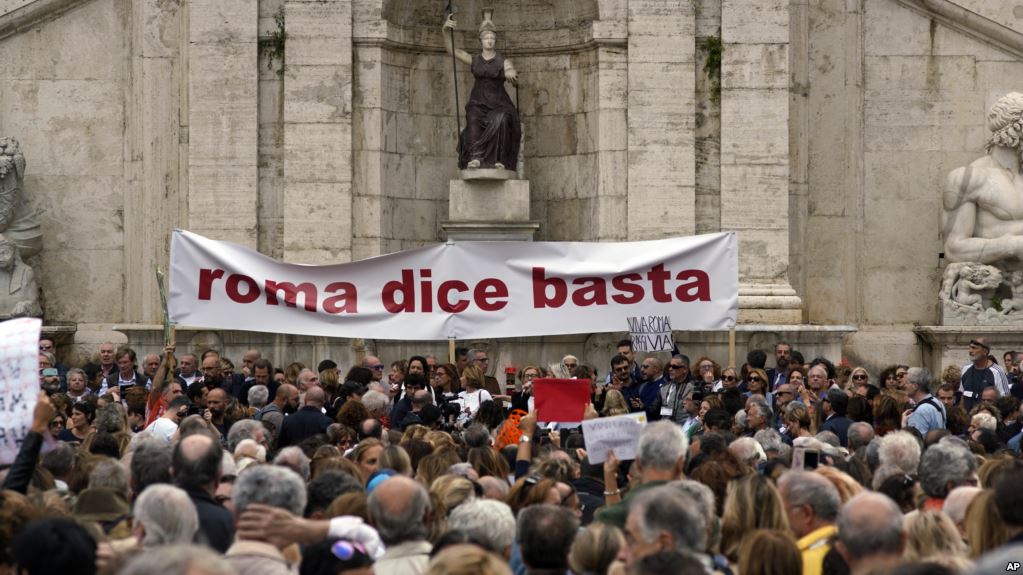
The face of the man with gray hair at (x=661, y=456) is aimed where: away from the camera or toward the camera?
away from the camera

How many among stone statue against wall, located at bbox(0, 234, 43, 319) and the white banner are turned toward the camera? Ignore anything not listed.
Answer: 2

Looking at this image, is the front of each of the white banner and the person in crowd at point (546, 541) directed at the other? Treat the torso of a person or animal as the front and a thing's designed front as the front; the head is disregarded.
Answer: yes

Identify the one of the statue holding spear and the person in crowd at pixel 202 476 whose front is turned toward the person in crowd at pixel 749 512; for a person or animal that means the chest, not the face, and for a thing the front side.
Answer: the statue holding spear

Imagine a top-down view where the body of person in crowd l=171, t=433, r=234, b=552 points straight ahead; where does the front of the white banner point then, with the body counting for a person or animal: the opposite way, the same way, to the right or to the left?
the opposite way

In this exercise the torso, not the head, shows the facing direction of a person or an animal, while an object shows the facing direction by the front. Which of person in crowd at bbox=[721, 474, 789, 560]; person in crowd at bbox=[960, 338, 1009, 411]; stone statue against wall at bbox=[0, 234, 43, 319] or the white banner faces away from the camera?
person in crowd at bbox=[721, 474, 789, 560]

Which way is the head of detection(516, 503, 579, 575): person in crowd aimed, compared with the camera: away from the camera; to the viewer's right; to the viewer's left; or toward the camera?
away from the camera

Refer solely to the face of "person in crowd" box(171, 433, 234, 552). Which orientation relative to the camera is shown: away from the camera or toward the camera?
away from the camera

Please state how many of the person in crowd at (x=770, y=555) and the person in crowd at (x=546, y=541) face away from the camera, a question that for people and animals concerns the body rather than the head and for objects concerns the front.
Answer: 2

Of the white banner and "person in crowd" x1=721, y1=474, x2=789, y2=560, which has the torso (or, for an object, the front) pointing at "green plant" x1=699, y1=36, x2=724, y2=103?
the person in crowd

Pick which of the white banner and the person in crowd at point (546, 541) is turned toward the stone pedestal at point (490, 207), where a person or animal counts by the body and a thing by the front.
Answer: the person in crowd

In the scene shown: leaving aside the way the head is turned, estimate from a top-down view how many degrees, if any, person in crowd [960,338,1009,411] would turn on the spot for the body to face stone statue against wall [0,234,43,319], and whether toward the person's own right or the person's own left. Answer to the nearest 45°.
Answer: approximately 45° to the person's own right

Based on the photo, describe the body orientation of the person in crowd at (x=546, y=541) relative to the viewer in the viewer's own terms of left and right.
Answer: facing away from the viewer

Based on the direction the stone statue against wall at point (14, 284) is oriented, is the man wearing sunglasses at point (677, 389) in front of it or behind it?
in front

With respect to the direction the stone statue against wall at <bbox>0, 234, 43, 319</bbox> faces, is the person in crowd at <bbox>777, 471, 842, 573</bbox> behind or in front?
in front
